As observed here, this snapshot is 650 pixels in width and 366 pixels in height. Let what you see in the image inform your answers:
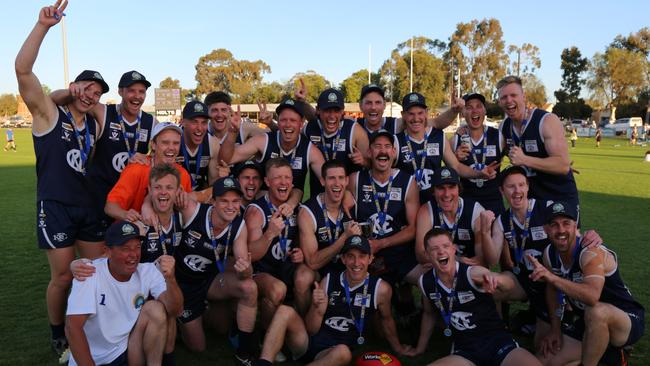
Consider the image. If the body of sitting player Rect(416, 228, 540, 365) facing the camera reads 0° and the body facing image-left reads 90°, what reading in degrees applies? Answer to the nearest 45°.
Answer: approximately 0°

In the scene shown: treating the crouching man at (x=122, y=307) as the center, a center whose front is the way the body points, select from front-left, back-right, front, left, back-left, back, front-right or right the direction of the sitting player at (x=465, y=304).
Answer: front-left

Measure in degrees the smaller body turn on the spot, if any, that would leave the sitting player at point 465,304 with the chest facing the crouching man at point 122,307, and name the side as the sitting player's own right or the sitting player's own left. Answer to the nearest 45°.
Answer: approximately 45° to the sitting player's own right

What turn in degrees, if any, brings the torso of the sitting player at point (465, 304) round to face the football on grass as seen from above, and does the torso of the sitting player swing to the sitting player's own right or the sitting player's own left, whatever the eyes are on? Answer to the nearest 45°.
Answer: approximately 45° to the sitting player's own right

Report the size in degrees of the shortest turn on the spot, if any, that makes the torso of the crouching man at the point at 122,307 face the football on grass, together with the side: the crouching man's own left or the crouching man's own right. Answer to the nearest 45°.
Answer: approximately 45° to the crouching man's own left

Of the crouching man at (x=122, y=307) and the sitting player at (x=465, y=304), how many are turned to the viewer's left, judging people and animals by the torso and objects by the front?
0

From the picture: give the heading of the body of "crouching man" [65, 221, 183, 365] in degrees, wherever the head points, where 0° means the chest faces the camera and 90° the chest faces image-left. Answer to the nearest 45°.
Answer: approximately 315°
